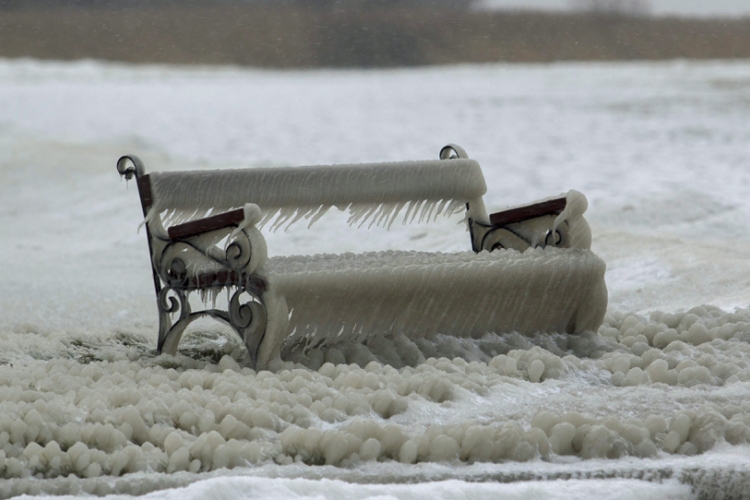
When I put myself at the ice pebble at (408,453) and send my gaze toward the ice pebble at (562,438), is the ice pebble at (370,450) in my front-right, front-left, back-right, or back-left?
back-left

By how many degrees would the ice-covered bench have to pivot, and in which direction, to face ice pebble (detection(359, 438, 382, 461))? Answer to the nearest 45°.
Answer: approximately 45° to its right

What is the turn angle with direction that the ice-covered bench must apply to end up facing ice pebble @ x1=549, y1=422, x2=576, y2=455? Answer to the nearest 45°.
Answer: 0° — it already faces it

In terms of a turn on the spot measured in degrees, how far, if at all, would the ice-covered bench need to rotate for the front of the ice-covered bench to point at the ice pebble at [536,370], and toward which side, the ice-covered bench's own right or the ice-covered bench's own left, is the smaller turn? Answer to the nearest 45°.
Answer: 0° — it already faces it

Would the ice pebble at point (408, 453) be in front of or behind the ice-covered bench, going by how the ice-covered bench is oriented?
in front
